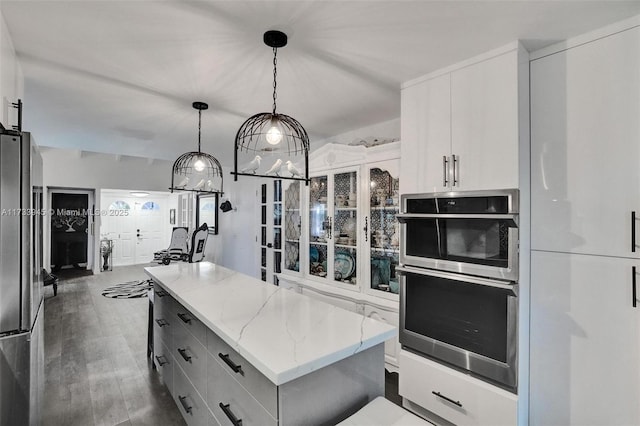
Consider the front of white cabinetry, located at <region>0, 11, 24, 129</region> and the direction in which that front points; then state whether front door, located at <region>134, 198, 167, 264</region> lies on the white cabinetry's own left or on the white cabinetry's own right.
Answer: on the white cabinetry's own left

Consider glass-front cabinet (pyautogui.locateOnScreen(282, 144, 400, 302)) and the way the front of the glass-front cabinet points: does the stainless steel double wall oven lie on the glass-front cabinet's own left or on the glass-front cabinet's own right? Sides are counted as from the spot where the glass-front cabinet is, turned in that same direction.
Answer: on the glass-front cabinet's own left

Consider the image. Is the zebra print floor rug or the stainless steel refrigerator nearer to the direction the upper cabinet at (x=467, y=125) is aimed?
the stainless steel refrigerator

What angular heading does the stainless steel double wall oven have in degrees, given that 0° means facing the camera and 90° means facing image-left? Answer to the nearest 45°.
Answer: approximately 45°

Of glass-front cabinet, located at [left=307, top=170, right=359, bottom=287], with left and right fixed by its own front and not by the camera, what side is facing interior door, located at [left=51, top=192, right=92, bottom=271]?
right

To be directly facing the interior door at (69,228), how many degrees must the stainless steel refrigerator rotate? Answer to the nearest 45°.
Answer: approximately 90° to its left

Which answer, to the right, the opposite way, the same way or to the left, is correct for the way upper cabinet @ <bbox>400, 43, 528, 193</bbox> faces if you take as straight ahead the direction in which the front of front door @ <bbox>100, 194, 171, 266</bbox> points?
to the right

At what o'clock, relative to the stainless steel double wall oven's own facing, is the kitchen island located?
The kitchen island is roughly at 12 o'clock from the stainless steel double wall oven.

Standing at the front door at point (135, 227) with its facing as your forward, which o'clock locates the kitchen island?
The kitchen island is roughly at 12 o'clock from the front door.

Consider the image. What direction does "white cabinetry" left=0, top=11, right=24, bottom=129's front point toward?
to the viewer's right
